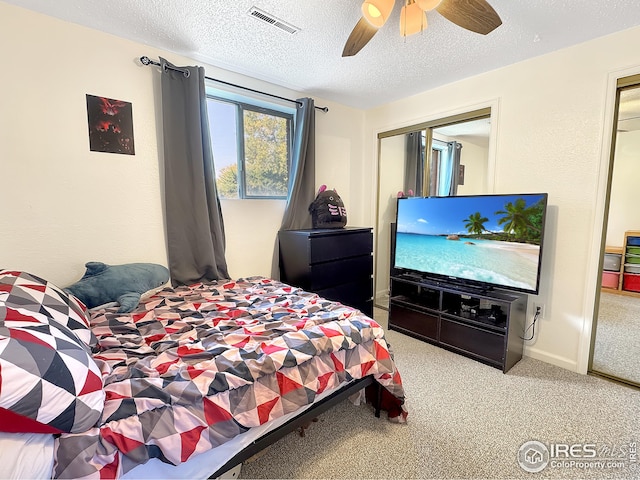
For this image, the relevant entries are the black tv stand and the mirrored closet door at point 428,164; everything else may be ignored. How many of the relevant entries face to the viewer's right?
0

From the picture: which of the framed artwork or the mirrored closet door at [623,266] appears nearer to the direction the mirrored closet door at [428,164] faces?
the framed artwork

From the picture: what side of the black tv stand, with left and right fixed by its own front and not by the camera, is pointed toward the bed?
front

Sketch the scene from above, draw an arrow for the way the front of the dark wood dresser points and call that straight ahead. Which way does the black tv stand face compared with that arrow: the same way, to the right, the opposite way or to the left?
to the right

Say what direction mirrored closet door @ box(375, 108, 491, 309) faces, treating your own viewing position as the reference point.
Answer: facing the viewer and to the left of the viewer

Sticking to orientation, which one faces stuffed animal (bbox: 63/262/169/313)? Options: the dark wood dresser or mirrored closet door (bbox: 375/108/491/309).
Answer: the mirrored closet door

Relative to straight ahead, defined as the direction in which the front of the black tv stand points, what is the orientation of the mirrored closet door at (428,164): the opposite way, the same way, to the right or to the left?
the same way

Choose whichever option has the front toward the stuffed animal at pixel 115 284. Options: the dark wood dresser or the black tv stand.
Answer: the black tv stand

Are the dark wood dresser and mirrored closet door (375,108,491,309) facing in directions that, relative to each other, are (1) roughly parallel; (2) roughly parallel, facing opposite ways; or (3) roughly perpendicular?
roughly perpendicular

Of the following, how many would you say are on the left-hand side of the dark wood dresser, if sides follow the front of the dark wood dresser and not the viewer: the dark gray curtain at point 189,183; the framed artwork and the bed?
0

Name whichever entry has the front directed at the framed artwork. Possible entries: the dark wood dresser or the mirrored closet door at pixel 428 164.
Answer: the mirrored closet door

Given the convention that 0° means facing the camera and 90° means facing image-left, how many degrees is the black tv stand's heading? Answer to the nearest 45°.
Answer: approximately 45°

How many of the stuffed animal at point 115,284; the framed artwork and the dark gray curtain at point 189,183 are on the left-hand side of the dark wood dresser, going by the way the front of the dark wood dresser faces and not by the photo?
0

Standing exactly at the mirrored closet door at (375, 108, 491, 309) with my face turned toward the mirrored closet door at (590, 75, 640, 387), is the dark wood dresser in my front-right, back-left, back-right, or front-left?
back-right

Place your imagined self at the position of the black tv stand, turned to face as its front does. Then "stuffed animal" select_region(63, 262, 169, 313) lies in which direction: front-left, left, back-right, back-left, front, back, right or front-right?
front

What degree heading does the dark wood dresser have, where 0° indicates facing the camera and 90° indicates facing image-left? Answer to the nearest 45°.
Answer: approximately 315°

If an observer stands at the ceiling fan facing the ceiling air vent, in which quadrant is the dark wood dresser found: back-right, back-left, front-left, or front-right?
front-right

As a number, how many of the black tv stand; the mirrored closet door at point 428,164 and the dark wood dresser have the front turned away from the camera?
0

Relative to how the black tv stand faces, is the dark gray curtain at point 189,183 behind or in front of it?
in front
